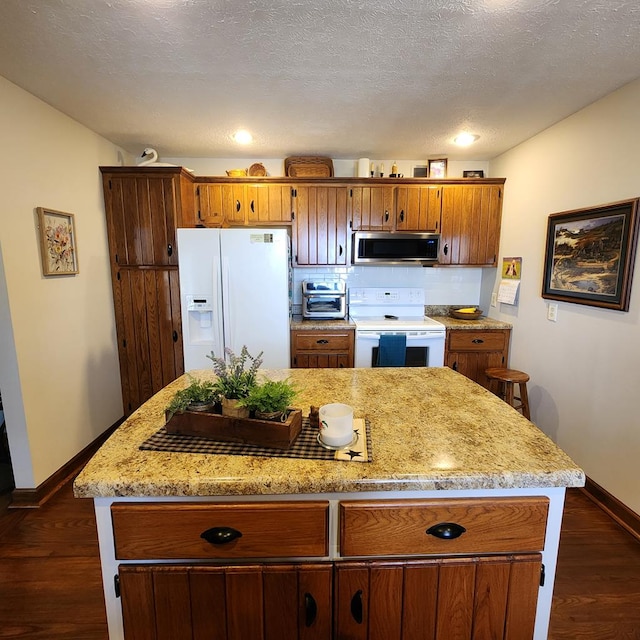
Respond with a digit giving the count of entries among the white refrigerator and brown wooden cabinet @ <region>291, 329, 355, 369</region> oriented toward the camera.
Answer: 2

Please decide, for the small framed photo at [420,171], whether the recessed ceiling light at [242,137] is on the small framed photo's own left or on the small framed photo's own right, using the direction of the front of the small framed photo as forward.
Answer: on the small framed photo's own right

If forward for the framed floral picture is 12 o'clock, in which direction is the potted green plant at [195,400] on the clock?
The potted green plant is roughly at 1 o'clock from the framed floral picture.

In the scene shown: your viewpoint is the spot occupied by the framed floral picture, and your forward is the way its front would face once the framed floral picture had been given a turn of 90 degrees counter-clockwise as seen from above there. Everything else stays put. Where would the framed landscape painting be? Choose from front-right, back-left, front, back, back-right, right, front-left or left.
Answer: right

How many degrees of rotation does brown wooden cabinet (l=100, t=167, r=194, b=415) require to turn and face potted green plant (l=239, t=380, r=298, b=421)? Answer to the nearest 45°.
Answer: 0° — it already faces it

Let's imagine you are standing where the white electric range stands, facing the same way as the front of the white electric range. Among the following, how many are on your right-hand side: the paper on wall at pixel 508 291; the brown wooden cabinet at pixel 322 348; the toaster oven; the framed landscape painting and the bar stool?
2

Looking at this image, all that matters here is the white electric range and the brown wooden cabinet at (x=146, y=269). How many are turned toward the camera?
2

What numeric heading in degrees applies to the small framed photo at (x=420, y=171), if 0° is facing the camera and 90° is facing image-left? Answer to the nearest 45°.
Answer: approximately 0°

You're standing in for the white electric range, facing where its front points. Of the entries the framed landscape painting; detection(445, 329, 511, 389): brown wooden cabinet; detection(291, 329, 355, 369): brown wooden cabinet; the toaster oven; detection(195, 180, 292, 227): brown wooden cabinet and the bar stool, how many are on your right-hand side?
3
